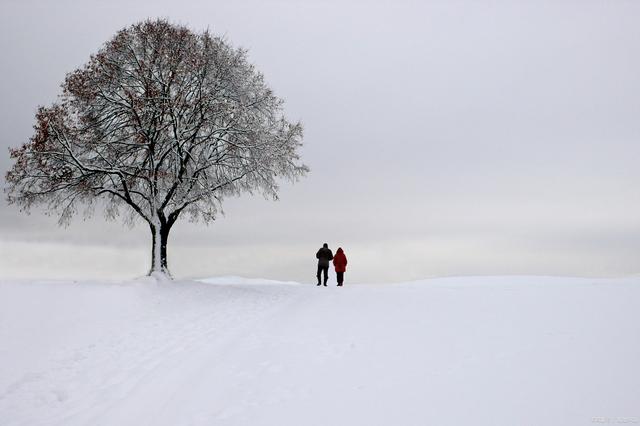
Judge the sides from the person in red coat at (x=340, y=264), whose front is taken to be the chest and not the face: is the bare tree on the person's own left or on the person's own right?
on the person's own left

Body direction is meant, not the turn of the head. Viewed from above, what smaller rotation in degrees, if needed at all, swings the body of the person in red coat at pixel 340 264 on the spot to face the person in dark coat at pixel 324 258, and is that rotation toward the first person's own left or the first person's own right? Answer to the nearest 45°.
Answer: approximately 90° to the first person's own left

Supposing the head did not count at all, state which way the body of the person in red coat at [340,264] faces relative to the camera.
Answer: away from the camera

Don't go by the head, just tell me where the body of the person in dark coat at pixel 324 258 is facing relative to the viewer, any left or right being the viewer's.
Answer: facing away from the viewer

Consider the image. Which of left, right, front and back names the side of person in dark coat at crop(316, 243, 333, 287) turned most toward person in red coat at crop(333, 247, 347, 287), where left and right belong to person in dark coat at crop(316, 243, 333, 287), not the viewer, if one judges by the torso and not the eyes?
right

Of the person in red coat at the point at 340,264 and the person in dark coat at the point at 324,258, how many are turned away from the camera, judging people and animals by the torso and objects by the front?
2

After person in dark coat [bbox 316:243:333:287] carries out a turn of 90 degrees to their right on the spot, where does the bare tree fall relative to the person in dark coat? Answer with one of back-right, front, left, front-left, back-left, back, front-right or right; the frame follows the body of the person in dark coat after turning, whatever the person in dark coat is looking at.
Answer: back-left
